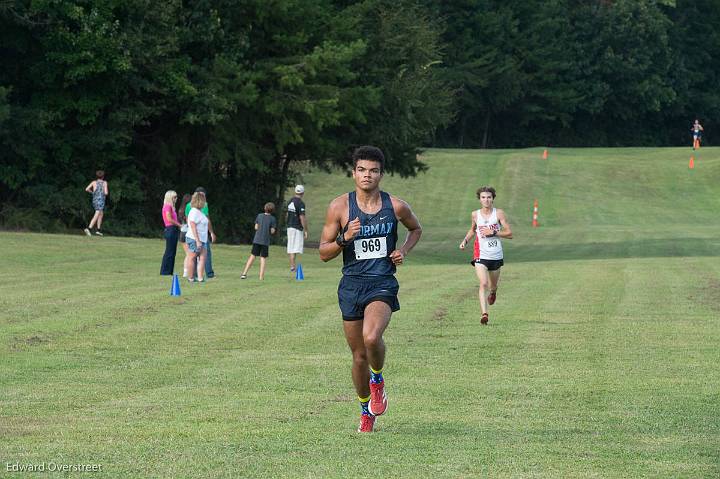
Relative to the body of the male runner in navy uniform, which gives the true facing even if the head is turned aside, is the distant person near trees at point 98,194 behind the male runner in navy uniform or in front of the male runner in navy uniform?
behind

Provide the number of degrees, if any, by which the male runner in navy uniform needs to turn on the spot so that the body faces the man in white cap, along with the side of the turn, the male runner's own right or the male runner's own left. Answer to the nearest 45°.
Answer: approximately 180°

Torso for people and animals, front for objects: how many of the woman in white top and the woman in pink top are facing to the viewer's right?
2

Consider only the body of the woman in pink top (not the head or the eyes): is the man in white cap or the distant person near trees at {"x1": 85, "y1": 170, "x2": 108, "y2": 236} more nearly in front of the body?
the man in white cap

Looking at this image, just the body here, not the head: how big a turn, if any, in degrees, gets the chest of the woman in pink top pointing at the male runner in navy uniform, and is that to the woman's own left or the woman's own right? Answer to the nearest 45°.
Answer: approximately 90° to the woman's own right

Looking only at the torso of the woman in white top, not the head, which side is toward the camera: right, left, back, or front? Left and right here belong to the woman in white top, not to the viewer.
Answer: right

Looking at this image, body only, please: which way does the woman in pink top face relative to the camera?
to the viewer's right

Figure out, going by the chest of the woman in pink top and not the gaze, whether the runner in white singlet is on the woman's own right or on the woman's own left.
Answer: on the woman's own right
